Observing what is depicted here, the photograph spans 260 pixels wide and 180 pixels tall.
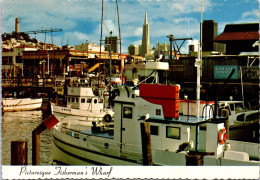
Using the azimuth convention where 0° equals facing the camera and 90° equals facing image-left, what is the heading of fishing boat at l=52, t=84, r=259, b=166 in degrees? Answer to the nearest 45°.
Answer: approximately 90°

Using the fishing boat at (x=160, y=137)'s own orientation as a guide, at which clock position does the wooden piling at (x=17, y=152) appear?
The wooden piling is roughly at 11 o'clock from the fishing boat.

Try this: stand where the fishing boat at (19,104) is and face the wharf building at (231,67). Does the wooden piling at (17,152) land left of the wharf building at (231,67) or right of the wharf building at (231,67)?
right

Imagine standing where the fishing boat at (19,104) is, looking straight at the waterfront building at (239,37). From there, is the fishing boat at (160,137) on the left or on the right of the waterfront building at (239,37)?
right

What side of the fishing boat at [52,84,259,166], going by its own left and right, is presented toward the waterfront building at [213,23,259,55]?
right

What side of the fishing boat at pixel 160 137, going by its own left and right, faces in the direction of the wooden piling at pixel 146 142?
left

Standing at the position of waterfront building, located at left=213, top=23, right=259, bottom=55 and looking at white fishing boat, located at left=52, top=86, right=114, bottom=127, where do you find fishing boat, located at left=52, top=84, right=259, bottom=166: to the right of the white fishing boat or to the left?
left
